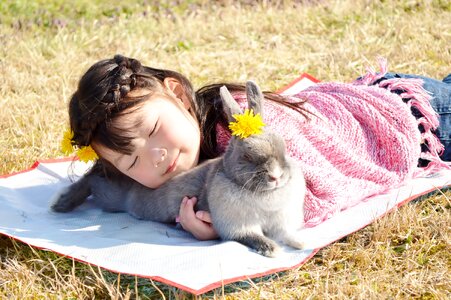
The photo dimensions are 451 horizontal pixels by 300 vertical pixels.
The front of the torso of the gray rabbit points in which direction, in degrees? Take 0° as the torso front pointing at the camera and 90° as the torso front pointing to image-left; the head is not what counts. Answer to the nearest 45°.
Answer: approximately 315°
